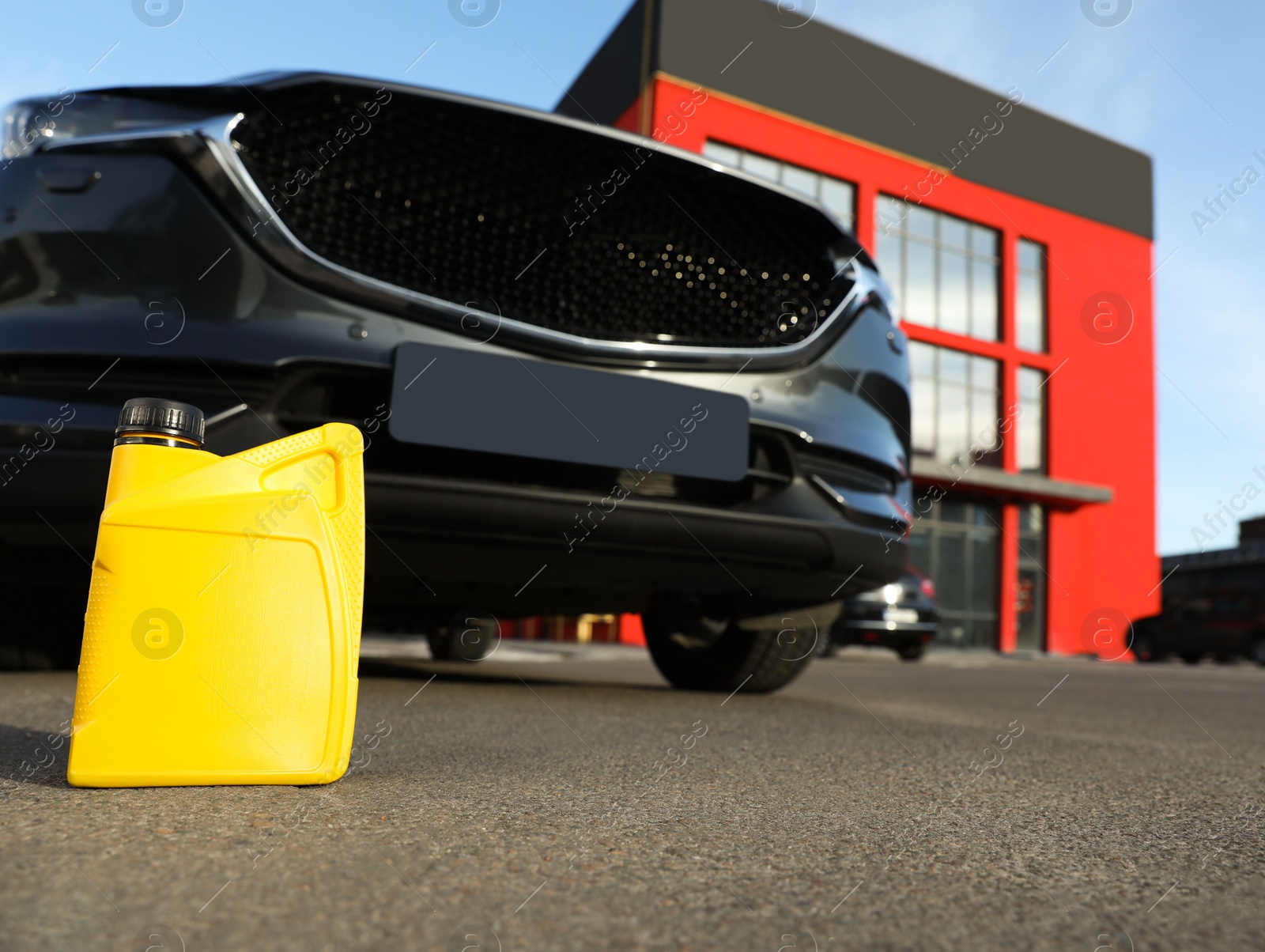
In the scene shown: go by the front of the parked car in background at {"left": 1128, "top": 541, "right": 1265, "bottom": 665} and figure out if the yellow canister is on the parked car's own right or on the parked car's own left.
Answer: on the parked car's own left

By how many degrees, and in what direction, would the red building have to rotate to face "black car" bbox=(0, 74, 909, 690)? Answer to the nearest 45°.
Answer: approximately 45° to its right

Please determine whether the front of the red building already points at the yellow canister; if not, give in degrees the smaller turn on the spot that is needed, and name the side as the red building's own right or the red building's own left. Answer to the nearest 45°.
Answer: approximately 45° to the red building's own right

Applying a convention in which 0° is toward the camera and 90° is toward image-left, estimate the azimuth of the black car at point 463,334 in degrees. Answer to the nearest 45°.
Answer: approximately 315°

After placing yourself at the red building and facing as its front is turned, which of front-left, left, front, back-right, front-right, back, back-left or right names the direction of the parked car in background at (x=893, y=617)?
front-right

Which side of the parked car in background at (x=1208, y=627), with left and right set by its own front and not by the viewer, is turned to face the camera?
left
